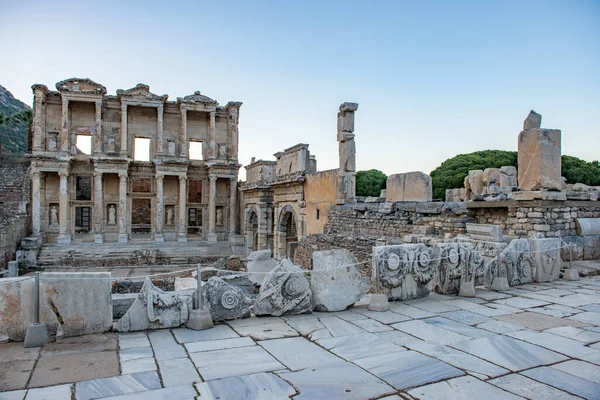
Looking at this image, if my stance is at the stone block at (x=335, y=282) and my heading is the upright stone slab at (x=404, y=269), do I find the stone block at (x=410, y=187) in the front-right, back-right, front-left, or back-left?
front-left

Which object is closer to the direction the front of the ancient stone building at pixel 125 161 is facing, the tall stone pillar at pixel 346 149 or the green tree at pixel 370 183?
the tall stone pillar

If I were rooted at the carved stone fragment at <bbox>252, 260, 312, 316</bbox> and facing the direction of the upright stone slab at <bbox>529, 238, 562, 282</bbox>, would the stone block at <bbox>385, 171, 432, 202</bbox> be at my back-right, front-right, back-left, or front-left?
front-left

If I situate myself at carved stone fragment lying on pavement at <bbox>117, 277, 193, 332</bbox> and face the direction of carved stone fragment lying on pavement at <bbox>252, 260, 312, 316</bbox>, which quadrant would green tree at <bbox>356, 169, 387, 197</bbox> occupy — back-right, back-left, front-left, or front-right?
front-left

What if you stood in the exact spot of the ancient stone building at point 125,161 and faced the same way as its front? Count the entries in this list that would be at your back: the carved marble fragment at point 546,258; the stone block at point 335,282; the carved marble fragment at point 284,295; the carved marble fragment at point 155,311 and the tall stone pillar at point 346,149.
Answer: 0

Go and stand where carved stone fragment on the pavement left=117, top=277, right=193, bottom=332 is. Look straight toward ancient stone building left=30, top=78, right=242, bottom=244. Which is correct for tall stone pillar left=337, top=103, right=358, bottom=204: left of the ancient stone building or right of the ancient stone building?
right

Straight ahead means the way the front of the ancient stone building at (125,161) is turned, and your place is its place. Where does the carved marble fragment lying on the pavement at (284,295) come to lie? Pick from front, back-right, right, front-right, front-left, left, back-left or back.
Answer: front

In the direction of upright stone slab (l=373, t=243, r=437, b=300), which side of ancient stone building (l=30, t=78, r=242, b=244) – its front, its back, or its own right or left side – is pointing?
front

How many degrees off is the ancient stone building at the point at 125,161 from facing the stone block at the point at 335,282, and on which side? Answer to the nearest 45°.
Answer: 0° — it already faces it

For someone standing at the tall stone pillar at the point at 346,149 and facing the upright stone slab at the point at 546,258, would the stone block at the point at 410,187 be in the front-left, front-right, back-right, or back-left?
front-left

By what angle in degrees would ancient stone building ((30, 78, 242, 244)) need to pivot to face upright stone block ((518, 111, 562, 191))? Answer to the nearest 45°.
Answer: approximately 45° to its left

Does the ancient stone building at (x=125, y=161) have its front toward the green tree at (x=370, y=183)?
no

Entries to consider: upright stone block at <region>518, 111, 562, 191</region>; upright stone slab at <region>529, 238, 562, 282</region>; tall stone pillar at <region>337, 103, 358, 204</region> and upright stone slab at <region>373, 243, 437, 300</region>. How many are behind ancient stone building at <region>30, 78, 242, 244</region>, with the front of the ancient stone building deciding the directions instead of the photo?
0

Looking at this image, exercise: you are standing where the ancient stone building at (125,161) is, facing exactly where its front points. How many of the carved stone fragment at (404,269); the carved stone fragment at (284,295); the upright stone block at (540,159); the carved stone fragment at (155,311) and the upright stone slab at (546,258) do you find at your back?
0

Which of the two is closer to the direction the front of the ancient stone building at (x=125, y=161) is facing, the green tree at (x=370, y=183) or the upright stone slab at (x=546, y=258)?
the upright stone slab

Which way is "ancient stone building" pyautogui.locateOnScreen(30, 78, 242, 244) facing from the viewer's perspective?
toward the camera
